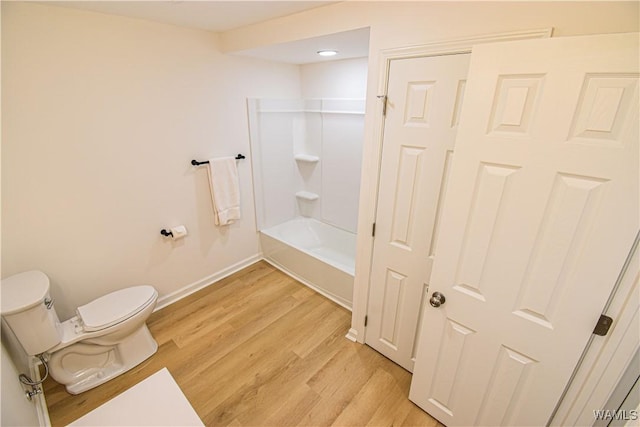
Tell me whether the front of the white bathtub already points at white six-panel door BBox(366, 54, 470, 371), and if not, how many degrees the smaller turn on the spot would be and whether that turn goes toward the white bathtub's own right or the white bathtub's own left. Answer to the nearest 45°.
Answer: approximately 45° to the white bathtub's own left

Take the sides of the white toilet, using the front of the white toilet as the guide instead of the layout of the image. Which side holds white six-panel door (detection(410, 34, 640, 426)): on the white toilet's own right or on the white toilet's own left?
on the white toilet's own right

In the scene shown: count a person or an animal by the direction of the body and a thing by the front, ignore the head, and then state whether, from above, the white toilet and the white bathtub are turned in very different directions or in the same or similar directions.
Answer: very different directions

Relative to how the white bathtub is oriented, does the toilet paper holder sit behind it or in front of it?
in front

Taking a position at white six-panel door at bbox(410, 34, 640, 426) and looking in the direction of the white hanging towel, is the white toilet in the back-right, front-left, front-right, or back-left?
front-left

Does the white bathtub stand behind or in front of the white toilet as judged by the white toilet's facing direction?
in front

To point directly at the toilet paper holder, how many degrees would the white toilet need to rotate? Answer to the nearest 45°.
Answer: approximately 45° to its left

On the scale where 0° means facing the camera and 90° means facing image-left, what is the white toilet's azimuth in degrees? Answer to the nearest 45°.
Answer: approximately 270°

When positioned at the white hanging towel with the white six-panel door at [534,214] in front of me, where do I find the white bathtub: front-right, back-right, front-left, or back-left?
front-left

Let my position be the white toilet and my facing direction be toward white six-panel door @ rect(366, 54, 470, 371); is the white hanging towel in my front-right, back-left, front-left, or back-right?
front-left

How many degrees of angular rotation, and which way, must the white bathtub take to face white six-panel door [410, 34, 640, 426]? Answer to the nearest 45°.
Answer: approximately 90° to its left

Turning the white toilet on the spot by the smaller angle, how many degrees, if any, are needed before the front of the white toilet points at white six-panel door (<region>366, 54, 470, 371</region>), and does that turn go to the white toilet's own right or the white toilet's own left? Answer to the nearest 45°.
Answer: approximately 45° to the white toilet's own right

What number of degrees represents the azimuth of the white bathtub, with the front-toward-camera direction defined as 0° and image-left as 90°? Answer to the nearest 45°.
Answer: approximately 45°

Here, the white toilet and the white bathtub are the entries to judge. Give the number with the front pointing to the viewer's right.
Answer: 1
